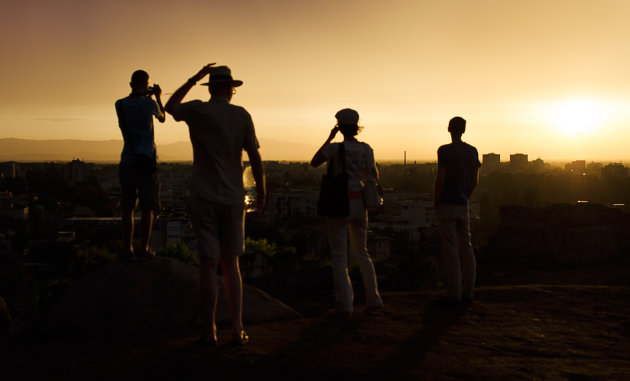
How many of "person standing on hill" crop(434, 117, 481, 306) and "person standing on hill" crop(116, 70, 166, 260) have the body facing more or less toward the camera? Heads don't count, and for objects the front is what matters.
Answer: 0

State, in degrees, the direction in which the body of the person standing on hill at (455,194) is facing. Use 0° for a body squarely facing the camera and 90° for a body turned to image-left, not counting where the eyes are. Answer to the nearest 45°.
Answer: approximately 135°

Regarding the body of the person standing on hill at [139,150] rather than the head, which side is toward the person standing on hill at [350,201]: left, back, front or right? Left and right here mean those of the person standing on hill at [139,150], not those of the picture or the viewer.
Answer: right

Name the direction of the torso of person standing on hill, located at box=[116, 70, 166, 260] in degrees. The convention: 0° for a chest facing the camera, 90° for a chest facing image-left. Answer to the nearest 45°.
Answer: approximately 225°

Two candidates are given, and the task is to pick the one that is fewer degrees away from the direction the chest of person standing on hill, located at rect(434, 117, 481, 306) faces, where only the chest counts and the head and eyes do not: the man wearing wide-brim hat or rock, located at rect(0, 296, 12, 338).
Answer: the rock

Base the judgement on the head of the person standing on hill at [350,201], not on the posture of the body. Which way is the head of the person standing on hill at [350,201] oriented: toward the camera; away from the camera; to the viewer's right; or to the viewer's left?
away from the camera

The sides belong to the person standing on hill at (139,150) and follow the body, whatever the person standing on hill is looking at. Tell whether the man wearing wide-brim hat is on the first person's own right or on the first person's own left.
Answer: on the first person's own right

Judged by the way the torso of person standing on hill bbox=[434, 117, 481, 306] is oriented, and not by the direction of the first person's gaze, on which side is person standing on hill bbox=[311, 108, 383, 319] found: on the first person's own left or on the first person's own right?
on the first person's own left

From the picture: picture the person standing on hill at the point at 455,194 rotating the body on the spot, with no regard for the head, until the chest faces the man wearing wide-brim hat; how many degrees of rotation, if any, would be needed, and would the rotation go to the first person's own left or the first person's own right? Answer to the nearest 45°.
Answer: approximately 90° to the first person's own left

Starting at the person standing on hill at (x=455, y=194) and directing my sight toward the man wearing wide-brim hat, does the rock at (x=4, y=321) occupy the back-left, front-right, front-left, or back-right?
front-right
